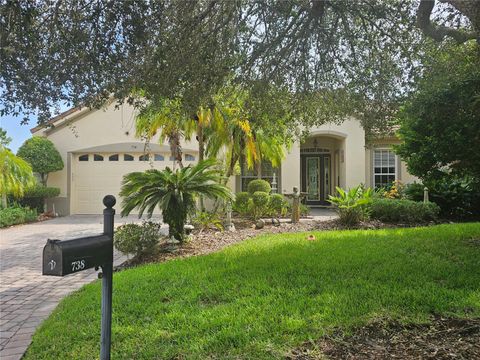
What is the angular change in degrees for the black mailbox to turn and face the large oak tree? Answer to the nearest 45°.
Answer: approximately 180°

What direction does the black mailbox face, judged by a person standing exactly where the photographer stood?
facing the viewer and to the left of the viewer

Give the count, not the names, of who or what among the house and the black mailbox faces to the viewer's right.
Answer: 0

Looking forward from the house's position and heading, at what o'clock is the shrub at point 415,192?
The shrub is roughly at 10 o'clock from the house.

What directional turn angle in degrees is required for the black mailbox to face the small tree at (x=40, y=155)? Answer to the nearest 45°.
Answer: approximately 135° to its right

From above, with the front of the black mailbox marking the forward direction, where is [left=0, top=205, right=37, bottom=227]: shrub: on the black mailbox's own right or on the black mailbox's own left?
on the black mailbox's own right

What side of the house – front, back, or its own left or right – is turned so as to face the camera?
front

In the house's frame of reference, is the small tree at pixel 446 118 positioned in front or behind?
in front

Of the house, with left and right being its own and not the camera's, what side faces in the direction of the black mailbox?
front
